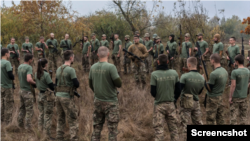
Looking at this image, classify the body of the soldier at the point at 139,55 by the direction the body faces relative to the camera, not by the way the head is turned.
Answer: toward the camera

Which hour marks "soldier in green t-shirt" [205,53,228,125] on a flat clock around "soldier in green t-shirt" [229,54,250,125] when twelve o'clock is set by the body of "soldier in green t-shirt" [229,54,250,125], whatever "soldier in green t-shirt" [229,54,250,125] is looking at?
"soldier in green t-shirt" [205,53,228,125] is roughly at 9 o'clock from "soldier in green t-shirt" [229,54,250,125].

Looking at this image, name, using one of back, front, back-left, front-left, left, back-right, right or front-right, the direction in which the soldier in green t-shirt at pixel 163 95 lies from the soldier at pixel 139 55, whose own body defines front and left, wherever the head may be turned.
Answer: front

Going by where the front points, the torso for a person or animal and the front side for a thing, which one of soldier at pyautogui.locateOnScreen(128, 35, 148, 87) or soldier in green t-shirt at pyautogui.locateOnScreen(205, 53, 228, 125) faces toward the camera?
the soldier

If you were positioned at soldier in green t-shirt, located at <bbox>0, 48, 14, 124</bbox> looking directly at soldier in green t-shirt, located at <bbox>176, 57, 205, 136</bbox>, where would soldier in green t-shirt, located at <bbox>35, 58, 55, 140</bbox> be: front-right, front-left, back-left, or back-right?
front-right

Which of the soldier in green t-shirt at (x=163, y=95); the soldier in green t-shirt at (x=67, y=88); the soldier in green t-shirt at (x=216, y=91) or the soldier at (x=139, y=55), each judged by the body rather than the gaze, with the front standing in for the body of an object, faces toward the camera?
the soldier

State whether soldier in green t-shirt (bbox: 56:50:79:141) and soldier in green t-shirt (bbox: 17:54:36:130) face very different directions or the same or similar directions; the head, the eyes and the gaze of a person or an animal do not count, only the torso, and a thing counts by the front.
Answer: same or similar directions

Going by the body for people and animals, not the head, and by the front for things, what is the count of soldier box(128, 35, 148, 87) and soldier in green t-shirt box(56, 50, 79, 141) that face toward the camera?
1

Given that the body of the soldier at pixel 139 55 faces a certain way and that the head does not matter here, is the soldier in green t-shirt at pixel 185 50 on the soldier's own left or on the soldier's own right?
on the soldier's own left

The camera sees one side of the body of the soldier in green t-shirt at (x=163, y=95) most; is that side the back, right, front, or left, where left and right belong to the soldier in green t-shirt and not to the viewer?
back

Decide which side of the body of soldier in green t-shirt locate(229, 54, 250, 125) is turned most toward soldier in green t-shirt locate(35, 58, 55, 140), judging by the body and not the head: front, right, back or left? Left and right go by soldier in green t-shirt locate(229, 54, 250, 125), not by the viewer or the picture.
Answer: left

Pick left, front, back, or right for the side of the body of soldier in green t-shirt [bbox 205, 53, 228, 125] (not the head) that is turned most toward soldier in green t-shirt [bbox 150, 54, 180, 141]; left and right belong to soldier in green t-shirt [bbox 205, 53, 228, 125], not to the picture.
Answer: left

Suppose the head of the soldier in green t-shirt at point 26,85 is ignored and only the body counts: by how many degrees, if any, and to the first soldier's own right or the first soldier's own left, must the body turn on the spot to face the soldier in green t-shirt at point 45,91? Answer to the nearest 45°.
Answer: approximately 90° to the first soldier's own right
